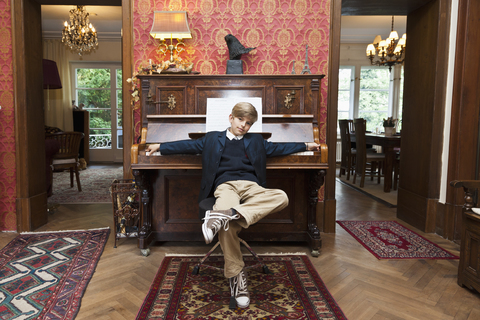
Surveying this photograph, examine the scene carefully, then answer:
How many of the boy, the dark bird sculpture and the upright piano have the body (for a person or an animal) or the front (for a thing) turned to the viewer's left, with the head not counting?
1

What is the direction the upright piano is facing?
toward the camera

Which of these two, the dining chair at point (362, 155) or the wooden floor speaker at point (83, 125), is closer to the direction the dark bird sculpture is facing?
the wooden floor speaker

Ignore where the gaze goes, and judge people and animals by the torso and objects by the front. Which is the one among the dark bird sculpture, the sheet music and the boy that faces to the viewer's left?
the dark bird sculpture

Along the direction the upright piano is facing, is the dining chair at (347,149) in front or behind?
behind

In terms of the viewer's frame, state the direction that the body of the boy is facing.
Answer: toward the camera

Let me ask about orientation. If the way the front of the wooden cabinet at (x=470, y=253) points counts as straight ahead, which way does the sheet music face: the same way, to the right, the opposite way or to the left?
to the left

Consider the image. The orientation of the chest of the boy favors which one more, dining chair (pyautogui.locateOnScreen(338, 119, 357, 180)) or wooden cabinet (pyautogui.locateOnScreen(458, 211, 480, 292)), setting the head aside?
the wooden cabinet

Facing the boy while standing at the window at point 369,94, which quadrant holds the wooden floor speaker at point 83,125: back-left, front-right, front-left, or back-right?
front-right

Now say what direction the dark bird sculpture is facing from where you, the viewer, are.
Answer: facing to the left of the viewer

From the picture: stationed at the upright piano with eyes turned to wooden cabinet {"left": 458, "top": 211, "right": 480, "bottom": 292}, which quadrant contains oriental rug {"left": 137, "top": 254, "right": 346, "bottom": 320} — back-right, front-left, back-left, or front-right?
front-right

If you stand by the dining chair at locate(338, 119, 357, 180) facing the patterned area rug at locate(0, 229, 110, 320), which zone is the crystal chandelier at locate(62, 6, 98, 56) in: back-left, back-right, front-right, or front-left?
front-right

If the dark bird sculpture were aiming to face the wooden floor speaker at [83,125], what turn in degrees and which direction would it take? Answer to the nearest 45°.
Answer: approximately 45° to its right

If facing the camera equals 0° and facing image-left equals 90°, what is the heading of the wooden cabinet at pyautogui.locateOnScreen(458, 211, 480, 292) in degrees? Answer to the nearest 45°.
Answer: approximately 45°

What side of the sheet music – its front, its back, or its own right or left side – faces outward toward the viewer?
front
